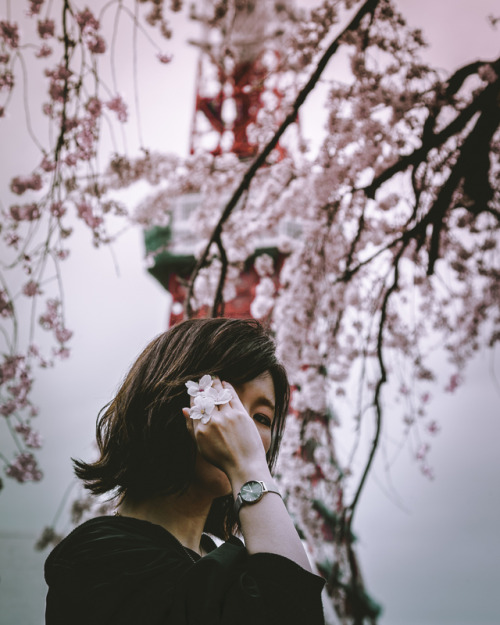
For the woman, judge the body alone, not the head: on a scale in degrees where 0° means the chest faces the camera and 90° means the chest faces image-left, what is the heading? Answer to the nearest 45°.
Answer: approximately 315°

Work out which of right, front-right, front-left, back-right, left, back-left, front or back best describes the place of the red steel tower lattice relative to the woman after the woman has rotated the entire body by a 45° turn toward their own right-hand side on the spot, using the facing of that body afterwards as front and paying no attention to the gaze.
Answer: back

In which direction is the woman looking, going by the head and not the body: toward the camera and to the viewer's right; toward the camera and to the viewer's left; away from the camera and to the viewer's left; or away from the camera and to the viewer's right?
toward the camera and to the viewer's right
